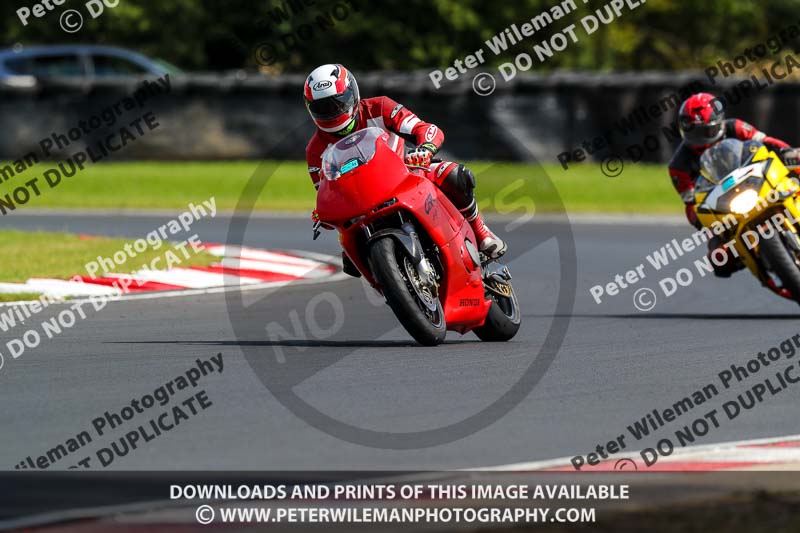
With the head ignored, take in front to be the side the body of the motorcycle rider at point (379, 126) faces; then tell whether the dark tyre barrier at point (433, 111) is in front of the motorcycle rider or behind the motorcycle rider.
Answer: behind

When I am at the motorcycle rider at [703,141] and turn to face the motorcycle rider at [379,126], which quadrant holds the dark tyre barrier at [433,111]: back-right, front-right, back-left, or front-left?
back-right

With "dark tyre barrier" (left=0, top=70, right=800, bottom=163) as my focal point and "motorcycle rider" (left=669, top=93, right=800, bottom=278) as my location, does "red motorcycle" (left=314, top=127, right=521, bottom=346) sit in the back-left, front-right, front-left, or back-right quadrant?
back-left

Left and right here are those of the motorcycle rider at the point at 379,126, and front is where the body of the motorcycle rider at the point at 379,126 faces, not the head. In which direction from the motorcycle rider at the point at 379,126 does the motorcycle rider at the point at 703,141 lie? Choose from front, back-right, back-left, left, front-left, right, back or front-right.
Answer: back

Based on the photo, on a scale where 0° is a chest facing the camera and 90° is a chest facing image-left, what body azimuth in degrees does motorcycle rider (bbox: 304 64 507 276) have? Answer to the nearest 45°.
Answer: approximately 45°

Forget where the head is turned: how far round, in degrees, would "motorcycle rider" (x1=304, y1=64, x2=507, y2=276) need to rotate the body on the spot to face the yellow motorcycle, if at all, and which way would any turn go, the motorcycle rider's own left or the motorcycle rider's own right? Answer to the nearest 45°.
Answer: approximately 180°
